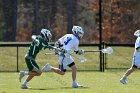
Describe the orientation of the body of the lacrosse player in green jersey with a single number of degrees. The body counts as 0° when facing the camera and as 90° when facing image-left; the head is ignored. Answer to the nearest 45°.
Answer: approximately 270°
